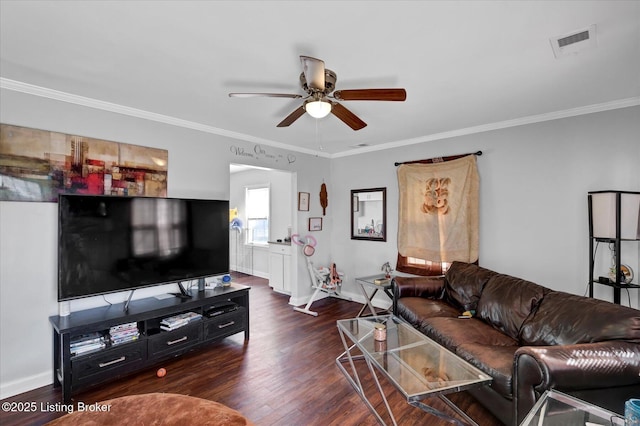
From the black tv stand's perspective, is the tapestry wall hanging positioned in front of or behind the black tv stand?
in front

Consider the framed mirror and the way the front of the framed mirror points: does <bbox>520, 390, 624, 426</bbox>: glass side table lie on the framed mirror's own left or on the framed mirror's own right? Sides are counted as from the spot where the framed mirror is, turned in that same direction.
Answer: on the framed mirror's own left

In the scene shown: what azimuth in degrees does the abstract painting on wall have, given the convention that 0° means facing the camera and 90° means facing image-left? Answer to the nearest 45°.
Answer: approximately 315°

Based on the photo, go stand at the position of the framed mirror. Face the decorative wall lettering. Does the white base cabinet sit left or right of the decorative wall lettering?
right

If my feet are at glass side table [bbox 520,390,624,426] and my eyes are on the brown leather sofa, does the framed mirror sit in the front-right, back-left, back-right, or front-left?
front-left

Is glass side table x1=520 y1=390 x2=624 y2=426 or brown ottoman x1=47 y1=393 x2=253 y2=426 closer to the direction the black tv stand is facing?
the glass side table

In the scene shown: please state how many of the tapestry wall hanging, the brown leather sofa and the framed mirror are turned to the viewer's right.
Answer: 0

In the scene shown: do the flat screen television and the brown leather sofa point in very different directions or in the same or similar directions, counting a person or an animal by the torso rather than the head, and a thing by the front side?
very different directions

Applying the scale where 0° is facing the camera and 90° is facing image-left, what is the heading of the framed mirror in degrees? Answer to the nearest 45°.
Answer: approximately 45°

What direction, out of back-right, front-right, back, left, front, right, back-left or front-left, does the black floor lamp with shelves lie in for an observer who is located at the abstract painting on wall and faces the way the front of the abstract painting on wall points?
front

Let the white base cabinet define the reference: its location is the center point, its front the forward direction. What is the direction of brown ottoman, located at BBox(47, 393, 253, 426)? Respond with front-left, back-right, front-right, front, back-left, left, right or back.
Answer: front-left

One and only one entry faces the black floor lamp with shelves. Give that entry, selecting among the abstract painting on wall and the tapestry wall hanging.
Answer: the abstract painting on wall

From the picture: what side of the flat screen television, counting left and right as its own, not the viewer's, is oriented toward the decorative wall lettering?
left

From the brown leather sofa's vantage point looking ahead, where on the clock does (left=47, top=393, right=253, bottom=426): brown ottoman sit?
The brown ottoman is roughly at 12 o'clock from the brown leather sofa.

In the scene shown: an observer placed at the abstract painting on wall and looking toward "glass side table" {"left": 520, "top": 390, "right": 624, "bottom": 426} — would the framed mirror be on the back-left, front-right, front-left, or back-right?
front-left

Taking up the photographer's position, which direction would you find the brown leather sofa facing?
facing the viewer and to the left of the viewer

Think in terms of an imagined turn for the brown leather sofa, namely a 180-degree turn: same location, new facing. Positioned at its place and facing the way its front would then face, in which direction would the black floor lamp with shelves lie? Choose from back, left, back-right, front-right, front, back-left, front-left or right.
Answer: front

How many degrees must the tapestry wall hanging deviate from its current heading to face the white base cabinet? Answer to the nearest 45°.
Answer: approximately 45° to its right

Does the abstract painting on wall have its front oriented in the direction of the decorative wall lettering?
no

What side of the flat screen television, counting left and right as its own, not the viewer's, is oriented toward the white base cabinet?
left
